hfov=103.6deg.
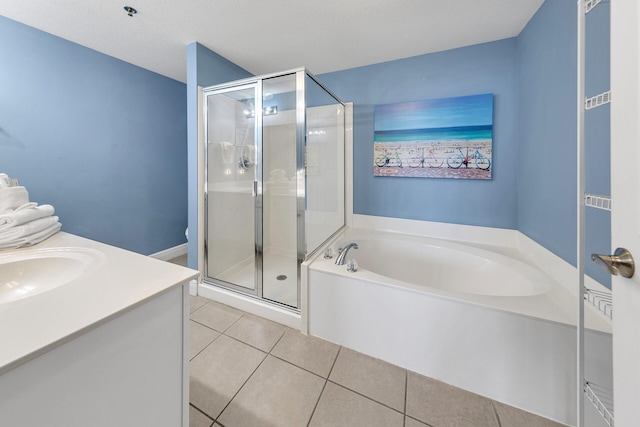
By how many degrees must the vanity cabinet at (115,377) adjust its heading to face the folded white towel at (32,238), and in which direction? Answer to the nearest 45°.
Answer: approximately 45° to its left

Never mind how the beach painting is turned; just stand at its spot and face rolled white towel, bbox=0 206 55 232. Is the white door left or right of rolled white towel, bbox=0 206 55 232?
left

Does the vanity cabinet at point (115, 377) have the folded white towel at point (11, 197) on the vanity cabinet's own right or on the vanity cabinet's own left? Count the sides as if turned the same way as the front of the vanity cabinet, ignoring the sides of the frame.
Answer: on the vanity cabinet's own left

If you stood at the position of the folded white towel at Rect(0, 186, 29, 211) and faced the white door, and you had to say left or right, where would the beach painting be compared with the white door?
left
